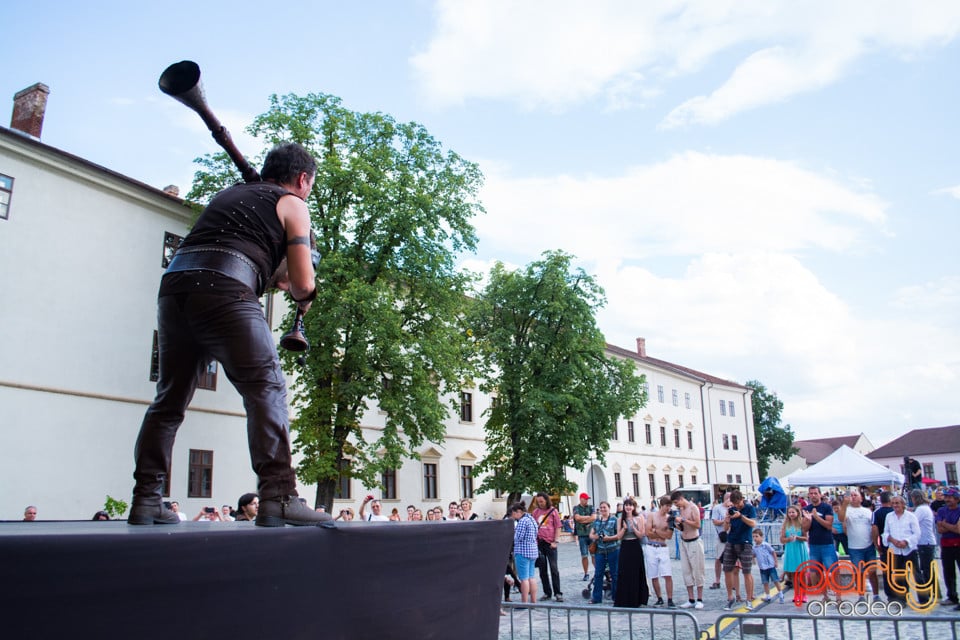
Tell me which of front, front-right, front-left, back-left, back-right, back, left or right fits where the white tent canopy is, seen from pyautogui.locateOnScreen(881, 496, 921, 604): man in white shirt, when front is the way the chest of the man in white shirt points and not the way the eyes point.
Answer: back-right

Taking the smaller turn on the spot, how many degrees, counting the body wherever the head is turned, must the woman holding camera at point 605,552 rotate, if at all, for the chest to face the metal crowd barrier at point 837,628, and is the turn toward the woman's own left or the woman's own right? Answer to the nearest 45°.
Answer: approximately 45° to the woman's own left

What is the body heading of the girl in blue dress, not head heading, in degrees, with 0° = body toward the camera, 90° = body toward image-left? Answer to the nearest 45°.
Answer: approximately 45°

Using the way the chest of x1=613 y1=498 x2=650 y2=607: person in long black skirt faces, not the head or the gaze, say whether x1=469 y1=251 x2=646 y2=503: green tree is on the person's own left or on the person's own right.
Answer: on the person's own right

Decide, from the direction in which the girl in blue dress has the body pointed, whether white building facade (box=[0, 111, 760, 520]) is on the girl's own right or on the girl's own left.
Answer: on the girl's own right

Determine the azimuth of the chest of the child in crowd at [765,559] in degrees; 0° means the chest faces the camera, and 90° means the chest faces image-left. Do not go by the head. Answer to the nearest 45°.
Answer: approximately 45°

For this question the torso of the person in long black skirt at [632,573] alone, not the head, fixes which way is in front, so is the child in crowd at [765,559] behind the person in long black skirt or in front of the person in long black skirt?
behind

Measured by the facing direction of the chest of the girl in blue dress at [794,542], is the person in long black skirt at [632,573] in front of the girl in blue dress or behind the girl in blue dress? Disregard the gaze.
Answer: in front

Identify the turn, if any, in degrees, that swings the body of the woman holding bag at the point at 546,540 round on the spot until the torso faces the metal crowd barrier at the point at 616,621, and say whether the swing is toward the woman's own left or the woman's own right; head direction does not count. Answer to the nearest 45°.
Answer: approximately 45° to the woman's own left

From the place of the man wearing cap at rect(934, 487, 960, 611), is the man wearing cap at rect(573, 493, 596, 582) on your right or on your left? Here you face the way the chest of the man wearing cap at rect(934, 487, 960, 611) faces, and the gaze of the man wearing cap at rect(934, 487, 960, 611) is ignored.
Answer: on your right

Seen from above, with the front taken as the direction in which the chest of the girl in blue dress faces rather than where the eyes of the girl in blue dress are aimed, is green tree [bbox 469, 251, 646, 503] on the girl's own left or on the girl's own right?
on the girl's own right
